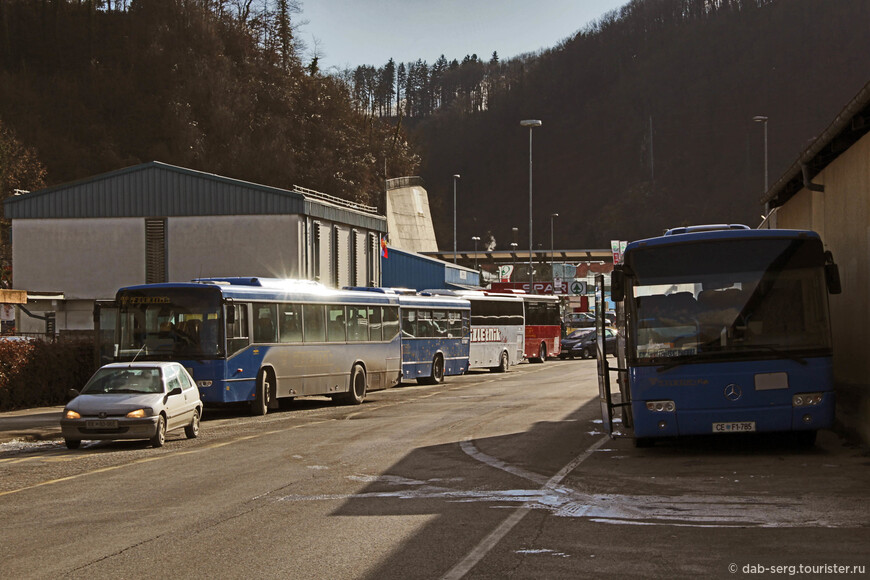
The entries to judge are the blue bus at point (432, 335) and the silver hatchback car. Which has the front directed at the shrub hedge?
the blue bus

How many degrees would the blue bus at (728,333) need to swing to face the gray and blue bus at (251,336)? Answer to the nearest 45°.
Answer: approximately 135° to its right

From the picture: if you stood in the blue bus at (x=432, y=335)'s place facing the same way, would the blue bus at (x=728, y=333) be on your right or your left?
on your left

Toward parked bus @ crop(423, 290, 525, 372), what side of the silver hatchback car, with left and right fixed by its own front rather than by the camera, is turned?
back

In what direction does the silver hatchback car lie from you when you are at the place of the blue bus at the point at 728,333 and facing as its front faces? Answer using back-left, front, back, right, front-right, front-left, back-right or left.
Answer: right

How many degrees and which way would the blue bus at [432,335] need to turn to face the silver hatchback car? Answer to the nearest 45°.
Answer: approximately 45° to its left

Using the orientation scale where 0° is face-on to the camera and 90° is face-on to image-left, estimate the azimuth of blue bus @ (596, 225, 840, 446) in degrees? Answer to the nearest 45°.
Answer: approximately 0°

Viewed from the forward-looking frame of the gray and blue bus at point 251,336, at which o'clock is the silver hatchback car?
The silver hatchback car is roughly at 11 o'clock from the gray and blue bus.

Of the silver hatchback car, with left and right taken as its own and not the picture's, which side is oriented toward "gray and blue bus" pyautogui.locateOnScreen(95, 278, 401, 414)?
back

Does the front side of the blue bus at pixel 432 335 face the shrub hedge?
yes

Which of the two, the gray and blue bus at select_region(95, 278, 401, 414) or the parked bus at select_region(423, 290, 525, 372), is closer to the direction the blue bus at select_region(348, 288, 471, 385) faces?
the gray and blue bus
